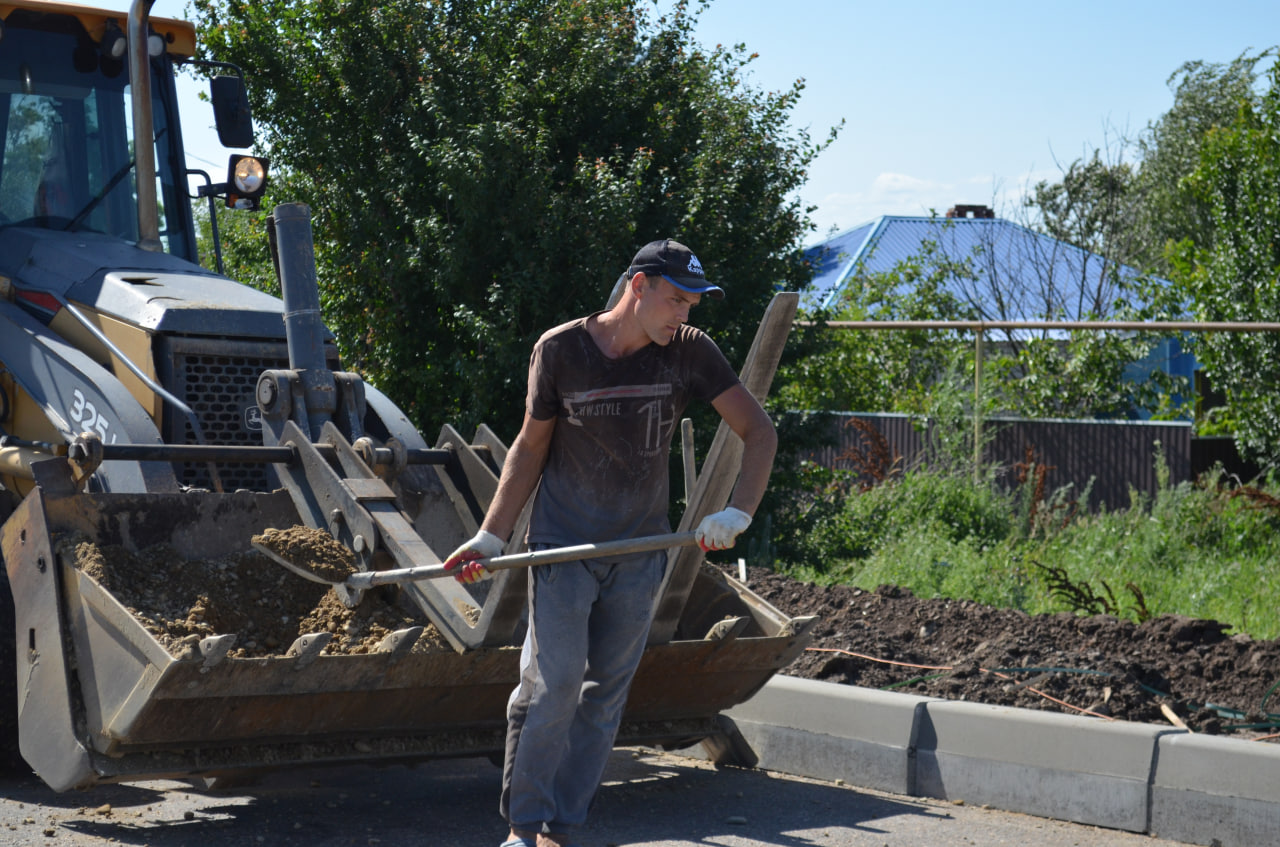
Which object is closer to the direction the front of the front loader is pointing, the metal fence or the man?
the man

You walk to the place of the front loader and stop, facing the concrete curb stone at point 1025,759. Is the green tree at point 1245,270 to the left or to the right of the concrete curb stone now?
left

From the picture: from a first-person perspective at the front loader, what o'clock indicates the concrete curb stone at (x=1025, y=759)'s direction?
The concrete curb stone is roughly at 11 o'clock from the front loader.

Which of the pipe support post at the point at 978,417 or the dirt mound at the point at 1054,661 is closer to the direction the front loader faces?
the dirt mound

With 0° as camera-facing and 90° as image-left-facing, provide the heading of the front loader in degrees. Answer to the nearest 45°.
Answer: approximately 315°

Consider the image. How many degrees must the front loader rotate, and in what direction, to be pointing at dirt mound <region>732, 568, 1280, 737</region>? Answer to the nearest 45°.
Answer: approximately 45° to its left

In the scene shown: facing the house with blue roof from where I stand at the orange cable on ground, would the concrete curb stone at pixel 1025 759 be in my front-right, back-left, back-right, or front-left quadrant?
back-right

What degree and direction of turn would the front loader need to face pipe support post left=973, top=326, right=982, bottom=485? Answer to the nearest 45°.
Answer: approximately 90° to its left

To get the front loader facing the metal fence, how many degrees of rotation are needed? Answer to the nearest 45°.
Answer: approximately 90° to its left

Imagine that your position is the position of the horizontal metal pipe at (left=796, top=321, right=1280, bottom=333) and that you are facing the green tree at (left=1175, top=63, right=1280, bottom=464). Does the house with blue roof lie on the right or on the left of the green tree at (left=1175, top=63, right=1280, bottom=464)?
left

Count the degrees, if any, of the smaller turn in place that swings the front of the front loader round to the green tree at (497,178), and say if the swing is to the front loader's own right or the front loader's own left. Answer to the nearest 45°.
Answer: approximately 135° to the front loader's own left

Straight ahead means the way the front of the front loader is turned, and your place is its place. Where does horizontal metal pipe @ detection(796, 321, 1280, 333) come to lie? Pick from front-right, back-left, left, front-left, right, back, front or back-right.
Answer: left

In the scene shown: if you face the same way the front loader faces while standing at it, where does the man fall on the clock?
The man is roughly at 12 o'clock from the front loader.

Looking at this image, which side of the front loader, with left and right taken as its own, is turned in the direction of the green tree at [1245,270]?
left
